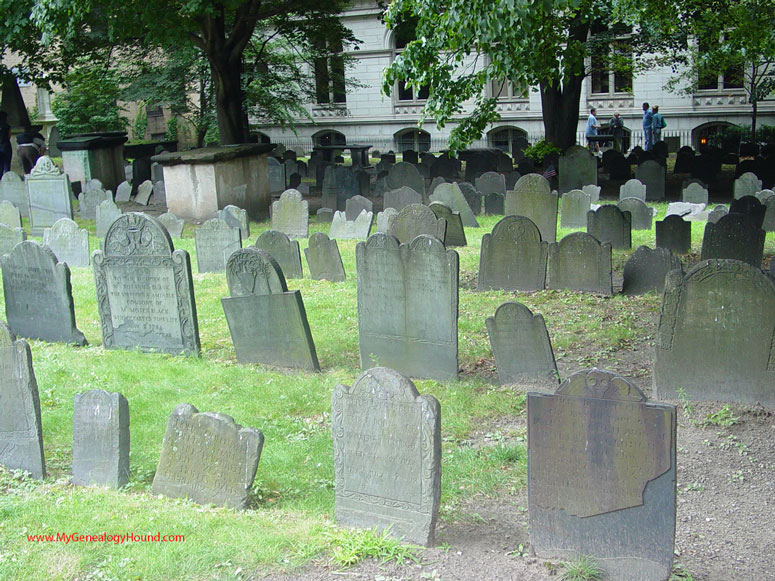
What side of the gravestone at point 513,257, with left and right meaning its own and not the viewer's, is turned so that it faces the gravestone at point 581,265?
left

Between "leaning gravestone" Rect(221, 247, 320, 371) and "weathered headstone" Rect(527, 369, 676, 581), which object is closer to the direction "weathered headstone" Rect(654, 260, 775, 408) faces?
the weathered headstone

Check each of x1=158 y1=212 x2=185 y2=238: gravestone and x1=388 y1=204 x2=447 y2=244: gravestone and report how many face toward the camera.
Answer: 2

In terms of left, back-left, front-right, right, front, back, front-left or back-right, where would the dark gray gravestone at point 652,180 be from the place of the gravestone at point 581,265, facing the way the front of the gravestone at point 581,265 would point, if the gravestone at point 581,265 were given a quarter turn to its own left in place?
left

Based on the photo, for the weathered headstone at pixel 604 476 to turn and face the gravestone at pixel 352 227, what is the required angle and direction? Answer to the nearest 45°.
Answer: approximately 180°

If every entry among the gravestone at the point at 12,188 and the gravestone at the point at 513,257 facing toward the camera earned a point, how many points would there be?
2

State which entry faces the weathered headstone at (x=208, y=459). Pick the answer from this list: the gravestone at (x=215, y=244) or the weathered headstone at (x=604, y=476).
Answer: the gravestone

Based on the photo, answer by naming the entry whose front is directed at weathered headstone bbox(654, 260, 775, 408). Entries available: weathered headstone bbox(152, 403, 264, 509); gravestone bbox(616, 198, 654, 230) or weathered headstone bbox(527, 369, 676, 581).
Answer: the gravestone

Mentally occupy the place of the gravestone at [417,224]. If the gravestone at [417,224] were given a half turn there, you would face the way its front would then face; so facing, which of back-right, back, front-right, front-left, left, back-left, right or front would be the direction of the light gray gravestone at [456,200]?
front
